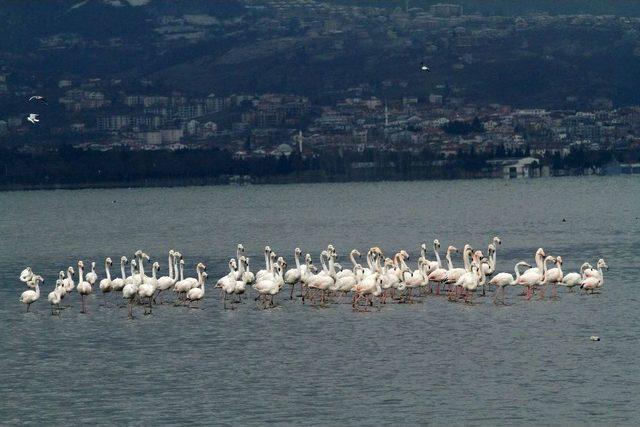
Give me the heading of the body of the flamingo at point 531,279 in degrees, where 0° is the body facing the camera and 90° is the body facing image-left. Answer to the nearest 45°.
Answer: approximately 270°

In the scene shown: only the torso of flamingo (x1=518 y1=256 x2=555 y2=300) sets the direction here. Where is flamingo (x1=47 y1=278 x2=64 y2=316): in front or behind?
behind
